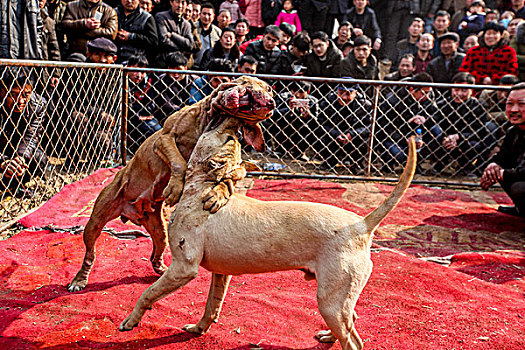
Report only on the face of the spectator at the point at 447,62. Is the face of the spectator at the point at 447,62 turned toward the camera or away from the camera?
toward the camera

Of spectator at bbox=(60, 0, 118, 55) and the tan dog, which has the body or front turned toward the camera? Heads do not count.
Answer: the spectator

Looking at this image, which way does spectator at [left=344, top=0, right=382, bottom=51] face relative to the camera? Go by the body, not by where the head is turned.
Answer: toward the camera

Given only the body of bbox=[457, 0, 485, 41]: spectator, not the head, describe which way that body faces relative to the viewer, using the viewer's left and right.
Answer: facing the viewer and to the left of the viewer

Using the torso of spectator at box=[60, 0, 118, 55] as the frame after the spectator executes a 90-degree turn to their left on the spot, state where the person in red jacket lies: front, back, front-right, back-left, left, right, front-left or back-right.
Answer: front

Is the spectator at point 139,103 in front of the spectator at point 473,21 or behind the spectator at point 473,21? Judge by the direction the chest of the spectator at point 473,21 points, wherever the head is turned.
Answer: in front

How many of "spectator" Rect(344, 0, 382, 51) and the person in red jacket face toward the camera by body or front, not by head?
2

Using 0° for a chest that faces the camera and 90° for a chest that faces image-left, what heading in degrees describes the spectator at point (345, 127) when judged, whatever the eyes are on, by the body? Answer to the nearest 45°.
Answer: approximately 0°

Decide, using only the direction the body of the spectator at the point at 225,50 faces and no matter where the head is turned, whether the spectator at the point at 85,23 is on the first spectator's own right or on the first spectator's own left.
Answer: on the first spectator's own right

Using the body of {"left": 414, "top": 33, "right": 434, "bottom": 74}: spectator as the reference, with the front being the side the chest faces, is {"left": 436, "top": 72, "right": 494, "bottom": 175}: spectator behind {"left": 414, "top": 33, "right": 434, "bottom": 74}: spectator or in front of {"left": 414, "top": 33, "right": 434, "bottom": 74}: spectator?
in front

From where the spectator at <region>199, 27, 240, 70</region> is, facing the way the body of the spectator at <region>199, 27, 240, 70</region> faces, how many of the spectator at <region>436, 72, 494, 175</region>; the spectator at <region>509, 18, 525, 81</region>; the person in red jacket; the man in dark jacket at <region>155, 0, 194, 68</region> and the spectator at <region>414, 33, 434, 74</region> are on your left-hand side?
4

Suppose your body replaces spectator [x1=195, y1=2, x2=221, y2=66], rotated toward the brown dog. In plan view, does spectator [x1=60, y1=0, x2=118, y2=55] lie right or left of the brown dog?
right

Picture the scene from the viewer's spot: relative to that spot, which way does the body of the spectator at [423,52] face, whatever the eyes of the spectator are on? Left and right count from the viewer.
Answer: facing the viewer

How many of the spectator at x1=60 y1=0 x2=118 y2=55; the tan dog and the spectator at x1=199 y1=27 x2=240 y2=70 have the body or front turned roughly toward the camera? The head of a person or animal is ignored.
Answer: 2

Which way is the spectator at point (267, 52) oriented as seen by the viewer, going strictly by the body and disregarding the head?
toward the camera

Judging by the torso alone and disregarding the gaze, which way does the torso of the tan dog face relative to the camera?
to the viewer's left

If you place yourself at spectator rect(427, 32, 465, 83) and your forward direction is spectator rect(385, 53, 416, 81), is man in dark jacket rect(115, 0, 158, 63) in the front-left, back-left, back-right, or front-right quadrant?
front-right

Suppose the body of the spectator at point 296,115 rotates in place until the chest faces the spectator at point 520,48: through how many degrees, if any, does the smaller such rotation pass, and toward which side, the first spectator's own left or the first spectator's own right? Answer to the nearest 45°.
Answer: approximately 90° to the first spectator's own left
